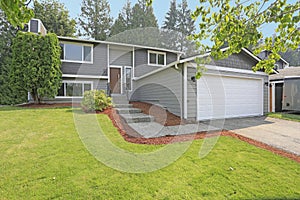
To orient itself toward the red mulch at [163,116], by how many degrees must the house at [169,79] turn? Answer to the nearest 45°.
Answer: approximately 45° to its right

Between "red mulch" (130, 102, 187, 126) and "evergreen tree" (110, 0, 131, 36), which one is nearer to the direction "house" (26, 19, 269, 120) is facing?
the red mulch

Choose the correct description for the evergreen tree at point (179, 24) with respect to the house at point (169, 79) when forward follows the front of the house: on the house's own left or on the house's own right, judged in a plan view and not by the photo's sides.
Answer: on the house's own left

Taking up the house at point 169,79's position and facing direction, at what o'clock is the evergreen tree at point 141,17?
The evergreen tree is roughly at 7 o'clock from the house.

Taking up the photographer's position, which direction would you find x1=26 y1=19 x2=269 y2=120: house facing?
facing the viewer and to the right of the viewer

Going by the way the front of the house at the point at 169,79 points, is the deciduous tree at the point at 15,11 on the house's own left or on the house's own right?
on the house's own right

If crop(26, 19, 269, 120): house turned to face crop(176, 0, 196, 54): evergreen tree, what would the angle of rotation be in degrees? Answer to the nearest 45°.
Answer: approximately 135° to its left

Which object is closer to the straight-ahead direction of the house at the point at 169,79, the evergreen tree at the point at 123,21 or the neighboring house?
the neighboring house
